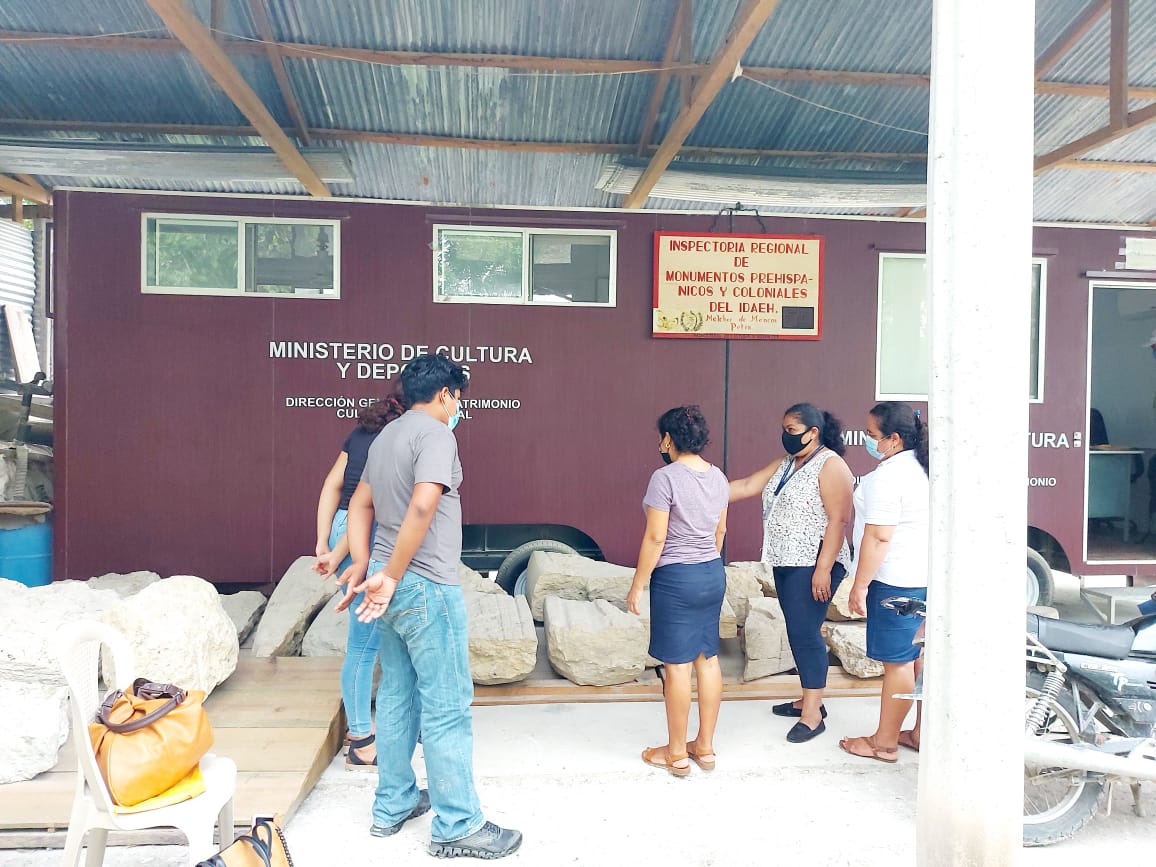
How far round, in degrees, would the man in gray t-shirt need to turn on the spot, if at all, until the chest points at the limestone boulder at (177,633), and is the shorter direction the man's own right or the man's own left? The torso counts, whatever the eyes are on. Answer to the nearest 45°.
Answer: approximately 90° to the man's own left

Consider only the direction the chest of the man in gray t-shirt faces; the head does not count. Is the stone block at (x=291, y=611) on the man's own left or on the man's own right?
on the man's own left

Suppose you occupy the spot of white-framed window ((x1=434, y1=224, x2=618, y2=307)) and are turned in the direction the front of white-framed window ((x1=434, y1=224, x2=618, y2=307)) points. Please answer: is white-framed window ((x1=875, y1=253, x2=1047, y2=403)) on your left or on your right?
on your left

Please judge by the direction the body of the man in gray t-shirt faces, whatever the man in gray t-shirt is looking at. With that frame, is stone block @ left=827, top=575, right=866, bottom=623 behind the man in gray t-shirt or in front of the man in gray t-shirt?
in front

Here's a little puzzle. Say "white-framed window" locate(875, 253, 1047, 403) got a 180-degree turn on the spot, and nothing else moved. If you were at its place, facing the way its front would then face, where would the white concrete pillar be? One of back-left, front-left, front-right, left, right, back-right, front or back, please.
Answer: back

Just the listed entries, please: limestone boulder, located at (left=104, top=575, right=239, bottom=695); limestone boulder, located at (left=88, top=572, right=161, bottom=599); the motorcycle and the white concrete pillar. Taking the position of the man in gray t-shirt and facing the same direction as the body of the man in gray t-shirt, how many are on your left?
2

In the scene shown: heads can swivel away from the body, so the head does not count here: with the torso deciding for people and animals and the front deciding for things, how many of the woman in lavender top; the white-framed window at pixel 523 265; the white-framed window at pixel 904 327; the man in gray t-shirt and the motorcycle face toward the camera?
2

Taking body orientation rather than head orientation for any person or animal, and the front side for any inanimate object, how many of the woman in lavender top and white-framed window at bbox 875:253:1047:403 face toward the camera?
1

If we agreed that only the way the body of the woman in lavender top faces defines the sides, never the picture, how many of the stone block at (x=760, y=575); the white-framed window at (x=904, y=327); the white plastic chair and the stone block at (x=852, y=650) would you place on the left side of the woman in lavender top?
1

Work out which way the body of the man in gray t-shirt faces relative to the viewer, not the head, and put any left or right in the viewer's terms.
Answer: facing away from the viewer and to the right of the viewer

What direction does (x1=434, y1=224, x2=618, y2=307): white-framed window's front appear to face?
toward the camera

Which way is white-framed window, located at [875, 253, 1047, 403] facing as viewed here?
toward the camera
